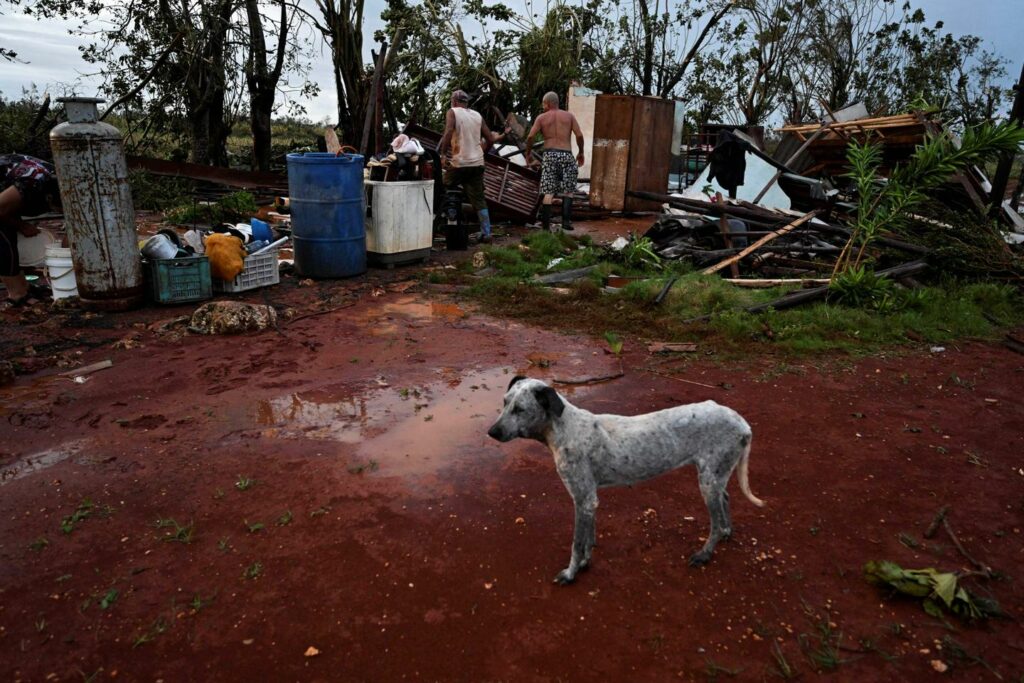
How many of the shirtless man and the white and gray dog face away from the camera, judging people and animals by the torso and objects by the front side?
1

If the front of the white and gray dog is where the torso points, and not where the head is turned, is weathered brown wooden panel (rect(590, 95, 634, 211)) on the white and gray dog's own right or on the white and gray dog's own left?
on the white and gray dog's own right

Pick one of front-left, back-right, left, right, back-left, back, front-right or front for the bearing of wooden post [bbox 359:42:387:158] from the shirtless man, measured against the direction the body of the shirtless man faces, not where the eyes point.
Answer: left

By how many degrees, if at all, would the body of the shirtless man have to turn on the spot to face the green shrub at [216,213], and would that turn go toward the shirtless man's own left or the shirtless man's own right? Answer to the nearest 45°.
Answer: approximately 90° to the shirtless man's own left

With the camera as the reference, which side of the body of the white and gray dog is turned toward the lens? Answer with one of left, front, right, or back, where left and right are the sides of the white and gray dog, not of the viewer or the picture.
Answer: left

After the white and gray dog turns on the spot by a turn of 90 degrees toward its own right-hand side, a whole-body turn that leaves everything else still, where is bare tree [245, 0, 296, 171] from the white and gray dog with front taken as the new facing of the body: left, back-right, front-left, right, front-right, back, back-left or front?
front-left

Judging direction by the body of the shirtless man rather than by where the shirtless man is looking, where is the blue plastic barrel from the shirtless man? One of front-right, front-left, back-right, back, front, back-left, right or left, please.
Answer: back-left

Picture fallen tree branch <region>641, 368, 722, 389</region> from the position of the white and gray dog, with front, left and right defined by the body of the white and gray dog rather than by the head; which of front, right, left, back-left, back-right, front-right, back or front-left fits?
right

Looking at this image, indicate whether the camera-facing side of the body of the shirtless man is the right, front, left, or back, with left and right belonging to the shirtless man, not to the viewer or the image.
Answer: back

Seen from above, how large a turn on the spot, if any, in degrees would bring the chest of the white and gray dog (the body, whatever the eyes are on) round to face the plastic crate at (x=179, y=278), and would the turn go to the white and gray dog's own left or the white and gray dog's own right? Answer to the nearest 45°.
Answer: approximately 45° to the white and gray dog's own right

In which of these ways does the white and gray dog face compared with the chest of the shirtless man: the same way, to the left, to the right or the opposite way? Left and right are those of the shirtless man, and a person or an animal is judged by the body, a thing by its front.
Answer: to the left
